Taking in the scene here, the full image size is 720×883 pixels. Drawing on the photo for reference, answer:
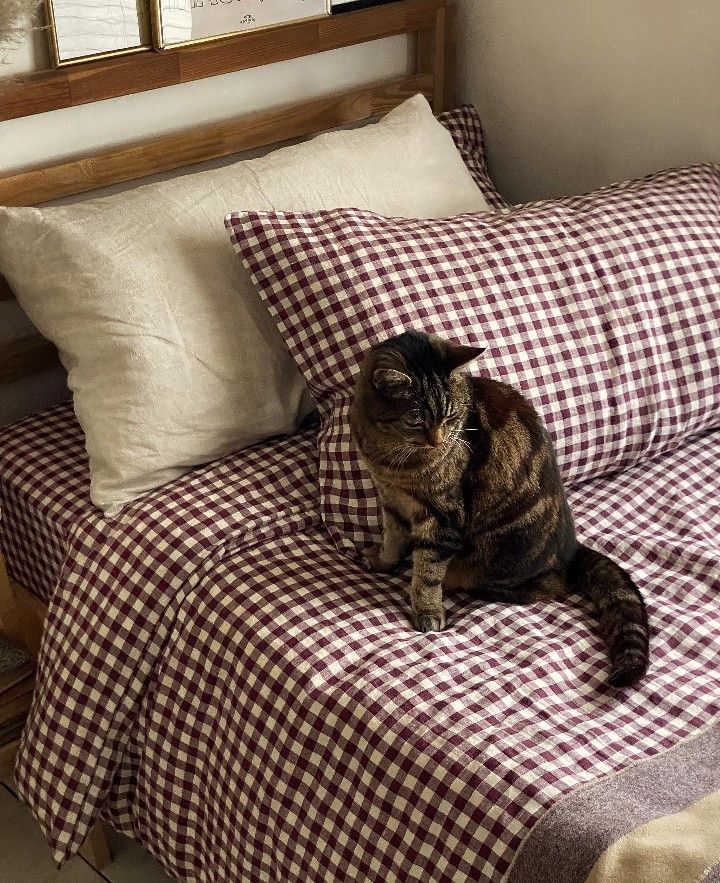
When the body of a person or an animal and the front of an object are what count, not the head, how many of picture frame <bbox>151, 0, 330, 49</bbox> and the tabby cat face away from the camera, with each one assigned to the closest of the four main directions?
0

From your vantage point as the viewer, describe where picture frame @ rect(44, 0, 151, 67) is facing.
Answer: facing the viewer and to the right of the viewer

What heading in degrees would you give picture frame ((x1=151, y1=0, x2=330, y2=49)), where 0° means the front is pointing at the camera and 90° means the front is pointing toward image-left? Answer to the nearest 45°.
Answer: approximately 315°

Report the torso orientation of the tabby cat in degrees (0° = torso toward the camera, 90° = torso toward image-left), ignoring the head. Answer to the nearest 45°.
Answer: approximately 45°

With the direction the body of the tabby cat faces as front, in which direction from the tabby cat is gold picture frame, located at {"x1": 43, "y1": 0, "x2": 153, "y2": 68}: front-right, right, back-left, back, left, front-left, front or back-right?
right

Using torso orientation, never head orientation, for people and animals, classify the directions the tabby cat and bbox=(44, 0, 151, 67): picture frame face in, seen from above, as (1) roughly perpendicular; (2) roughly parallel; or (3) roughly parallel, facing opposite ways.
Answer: roughly perpendicular

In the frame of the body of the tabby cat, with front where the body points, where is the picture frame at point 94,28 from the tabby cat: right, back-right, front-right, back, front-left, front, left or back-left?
right

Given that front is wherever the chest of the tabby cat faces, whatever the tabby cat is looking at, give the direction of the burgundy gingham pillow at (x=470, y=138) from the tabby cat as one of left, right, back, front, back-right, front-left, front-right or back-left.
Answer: back-right

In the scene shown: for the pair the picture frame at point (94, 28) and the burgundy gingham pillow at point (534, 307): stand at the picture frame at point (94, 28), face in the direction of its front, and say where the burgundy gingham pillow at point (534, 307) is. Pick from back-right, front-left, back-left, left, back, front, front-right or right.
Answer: front

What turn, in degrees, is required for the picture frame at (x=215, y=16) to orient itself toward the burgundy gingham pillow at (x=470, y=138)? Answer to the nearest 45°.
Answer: approximately 90° to its left

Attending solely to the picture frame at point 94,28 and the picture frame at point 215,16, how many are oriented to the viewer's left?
0
